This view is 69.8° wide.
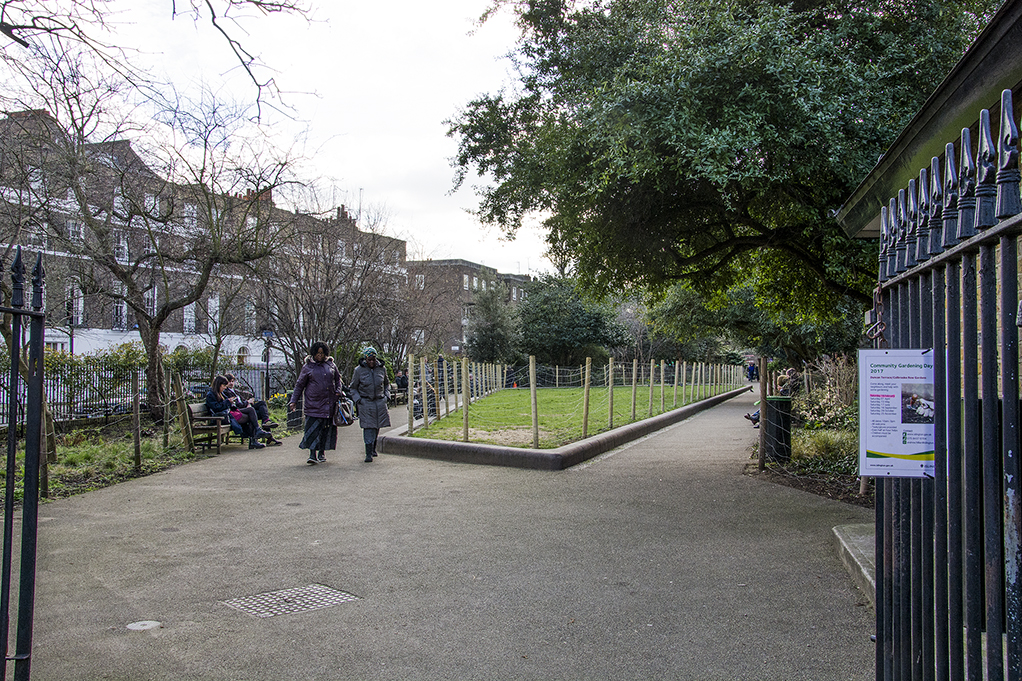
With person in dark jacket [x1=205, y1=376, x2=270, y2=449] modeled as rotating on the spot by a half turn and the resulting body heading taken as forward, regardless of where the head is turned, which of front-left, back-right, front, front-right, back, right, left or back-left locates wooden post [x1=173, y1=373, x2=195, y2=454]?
front-left

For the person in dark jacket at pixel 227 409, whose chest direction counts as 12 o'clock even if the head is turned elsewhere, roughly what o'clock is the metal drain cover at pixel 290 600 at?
The metal drain cover is roughly at 3 o'clock from the person in dark jacket.

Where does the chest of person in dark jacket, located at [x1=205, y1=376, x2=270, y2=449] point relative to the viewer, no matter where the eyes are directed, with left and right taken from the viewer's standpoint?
facing to the right of the viewer

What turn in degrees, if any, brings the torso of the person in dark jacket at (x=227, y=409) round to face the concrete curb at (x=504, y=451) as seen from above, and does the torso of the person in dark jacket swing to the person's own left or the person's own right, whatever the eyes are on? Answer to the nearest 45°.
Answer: approximately 45° to the person's own right

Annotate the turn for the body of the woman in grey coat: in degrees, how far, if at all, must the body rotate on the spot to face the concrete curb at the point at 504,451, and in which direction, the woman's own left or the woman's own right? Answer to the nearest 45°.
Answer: approximately 90° to the woman's own left

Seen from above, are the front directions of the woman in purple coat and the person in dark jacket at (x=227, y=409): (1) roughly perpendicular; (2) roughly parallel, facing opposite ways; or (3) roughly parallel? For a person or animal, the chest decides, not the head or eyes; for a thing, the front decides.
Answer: roughly perpendicular

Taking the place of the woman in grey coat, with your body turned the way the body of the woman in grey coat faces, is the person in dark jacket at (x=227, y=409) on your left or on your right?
on your right

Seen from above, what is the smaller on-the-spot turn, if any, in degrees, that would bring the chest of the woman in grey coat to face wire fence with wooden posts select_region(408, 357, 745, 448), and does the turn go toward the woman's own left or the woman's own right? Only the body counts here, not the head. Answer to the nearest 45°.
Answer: approximately 135° to the woman's own left

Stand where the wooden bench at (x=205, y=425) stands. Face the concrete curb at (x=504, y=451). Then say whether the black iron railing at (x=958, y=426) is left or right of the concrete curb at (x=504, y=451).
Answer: right

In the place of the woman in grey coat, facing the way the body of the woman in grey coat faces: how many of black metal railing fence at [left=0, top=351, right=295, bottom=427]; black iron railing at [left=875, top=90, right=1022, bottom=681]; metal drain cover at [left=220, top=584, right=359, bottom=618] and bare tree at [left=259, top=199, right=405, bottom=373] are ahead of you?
2

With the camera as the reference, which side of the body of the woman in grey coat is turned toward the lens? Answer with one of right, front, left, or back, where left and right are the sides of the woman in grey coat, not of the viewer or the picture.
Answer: front

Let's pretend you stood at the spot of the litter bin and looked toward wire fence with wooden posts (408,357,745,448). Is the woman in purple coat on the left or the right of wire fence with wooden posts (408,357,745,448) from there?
left

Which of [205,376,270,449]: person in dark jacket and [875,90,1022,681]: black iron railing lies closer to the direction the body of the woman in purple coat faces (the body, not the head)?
the black iron railing

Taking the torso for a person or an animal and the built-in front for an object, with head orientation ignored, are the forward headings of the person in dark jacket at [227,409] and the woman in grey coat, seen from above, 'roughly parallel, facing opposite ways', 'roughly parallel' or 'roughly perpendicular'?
roughly perpendicular

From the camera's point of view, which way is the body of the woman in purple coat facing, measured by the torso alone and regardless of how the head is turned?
toward the camera

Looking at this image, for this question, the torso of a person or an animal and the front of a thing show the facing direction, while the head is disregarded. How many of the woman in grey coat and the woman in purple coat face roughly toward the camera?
2
